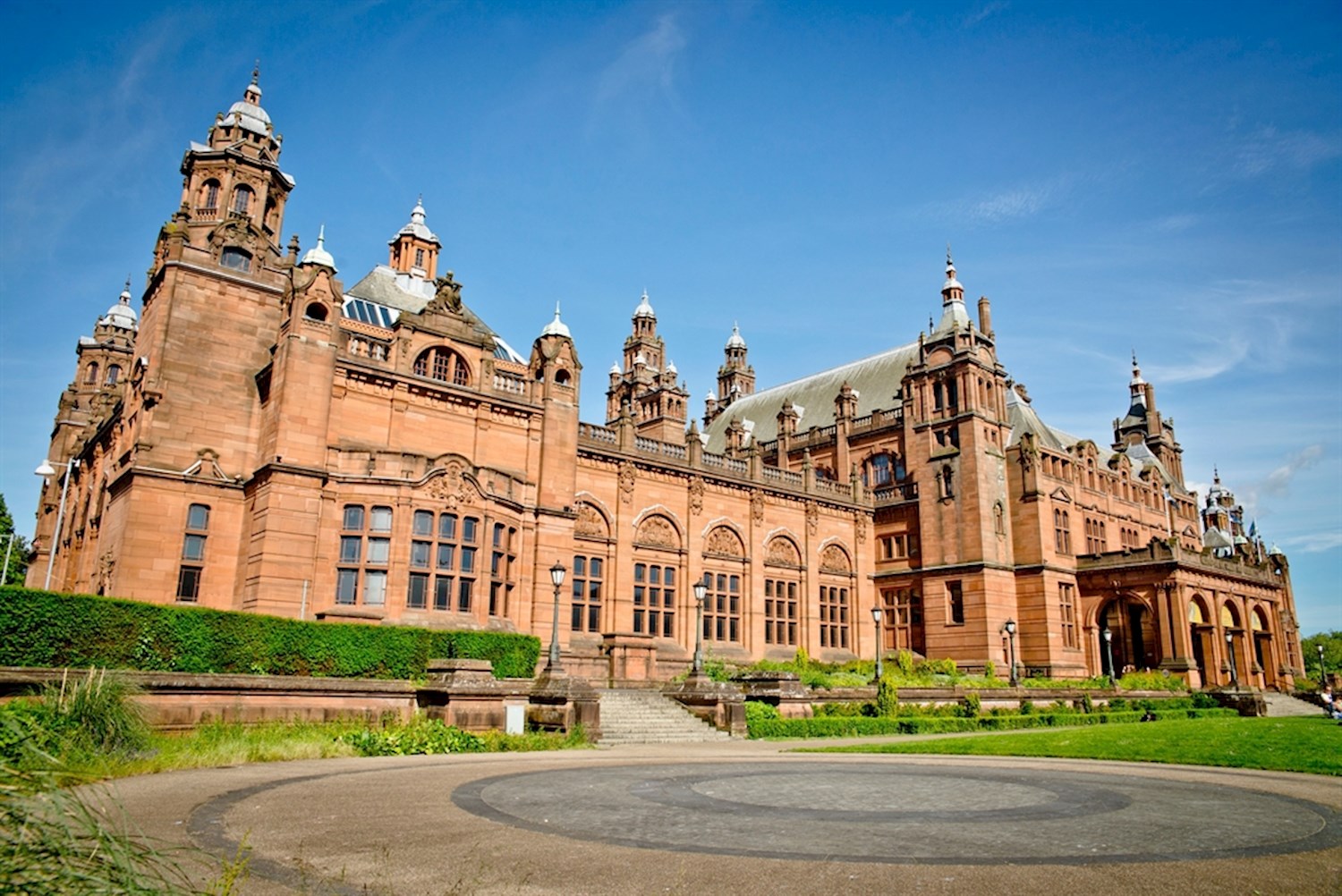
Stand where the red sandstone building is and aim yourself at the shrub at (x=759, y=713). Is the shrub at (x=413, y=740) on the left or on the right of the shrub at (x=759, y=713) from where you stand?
right

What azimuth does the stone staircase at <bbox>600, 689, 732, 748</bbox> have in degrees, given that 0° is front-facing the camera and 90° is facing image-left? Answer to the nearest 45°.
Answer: approximately 0°

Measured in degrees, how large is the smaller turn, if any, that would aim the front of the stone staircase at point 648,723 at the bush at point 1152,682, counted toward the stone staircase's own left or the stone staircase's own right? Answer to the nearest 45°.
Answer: approximately 135° to the stone staircase's own left

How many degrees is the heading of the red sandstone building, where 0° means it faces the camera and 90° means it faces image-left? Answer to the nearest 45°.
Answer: approximately 315°

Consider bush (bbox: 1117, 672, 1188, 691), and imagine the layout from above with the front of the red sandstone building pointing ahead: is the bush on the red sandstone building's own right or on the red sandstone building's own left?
on the red sandstone building's own left

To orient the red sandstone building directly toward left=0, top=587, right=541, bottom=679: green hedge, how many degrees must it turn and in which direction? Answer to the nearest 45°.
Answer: approximately 45° to its right

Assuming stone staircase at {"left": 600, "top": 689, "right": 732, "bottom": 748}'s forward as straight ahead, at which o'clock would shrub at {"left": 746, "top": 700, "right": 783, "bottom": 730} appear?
The shrub is roughly at 8 o'clock from the stone staircase.

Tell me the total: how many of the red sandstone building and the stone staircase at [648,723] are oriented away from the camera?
0

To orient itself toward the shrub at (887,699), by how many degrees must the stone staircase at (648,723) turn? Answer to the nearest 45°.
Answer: approximately 135° to its left

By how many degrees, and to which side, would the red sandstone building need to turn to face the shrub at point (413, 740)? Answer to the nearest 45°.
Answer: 0° — it already faces it

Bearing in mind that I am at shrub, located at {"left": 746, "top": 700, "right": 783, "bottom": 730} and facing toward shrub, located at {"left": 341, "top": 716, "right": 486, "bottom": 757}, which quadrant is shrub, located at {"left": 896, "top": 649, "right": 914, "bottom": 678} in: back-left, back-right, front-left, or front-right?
back-right
